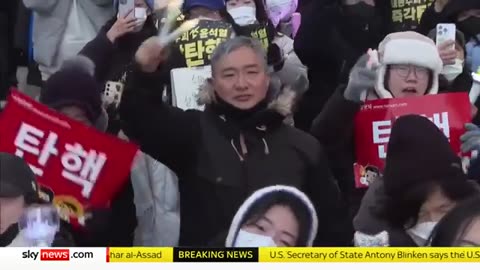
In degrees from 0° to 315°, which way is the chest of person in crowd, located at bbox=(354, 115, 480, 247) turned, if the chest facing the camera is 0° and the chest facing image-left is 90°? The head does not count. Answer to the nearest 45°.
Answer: approximately 315°

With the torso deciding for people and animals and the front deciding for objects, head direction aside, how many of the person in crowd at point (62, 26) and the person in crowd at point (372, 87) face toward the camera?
2

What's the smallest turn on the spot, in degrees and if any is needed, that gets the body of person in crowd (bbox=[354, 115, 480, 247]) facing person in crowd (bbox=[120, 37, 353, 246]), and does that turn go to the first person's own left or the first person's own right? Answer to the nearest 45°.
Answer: approximately 135° to the first person's own right

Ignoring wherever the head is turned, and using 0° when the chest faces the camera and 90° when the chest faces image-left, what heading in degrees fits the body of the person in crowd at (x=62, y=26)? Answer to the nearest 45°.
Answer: approximately 0°

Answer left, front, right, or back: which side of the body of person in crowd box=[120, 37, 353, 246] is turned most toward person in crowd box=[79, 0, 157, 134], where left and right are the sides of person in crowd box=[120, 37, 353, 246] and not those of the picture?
back

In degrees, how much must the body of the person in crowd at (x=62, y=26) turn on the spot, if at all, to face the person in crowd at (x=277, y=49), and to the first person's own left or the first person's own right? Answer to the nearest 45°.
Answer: approximately 90° to the first person's own left

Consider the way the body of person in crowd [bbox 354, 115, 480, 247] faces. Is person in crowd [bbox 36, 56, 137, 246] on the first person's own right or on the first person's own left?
on the first person's own right

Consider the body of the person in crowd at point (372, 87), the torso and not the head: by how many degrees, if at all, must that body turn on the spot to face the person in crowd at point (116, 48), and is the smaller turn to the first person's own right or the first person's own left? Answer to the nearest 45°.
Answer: approximately 90° to the first person's own right
